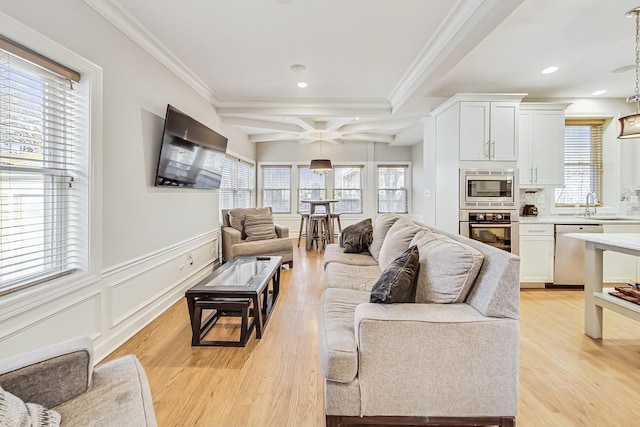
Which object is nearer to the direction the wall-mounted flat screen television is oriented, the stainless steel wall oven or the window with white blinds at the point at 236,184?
the stainless steel wall oven

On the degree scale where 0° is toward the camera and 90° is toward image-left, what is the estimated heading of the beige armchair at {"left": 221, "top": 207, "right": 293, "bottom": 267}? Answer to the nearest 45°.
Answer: approximately 315°

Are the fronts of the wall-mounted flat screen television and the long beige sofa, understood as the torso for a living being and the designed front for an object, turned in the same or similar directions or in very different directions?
very different directions

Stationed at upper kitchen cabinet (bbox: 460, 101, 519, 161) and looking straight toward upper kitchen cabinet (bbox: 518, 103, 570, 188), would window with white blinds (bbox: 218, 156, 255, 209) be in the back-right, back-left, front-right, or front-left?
back-left

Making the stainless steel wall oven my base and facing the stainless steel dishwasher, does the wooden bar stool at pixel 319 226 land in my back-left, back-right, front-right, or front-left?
back-left

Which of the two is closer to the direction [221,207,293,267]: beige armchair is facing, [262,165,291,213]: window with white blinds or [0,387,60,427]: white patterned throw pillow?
the white patterned throw pillow

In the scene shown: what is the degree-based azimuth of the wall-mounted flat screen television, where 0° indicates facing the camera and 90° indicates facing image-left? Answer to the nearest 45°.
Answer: approximately 315°

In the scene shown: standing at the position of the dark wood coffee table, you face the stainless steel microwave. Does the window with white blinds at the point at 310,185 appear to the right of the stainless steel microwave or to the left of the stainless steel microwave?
left

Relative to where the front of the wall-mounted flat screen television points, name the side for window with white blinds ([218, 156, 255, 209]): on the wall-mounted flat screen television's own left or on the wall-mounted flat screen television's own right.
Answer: on the wall-mounted flat screen television's own left

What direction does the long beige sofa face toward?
to the viewer's left

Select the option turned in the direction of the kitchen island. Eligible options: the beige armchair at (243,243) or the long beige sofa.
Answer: the beige armchair
